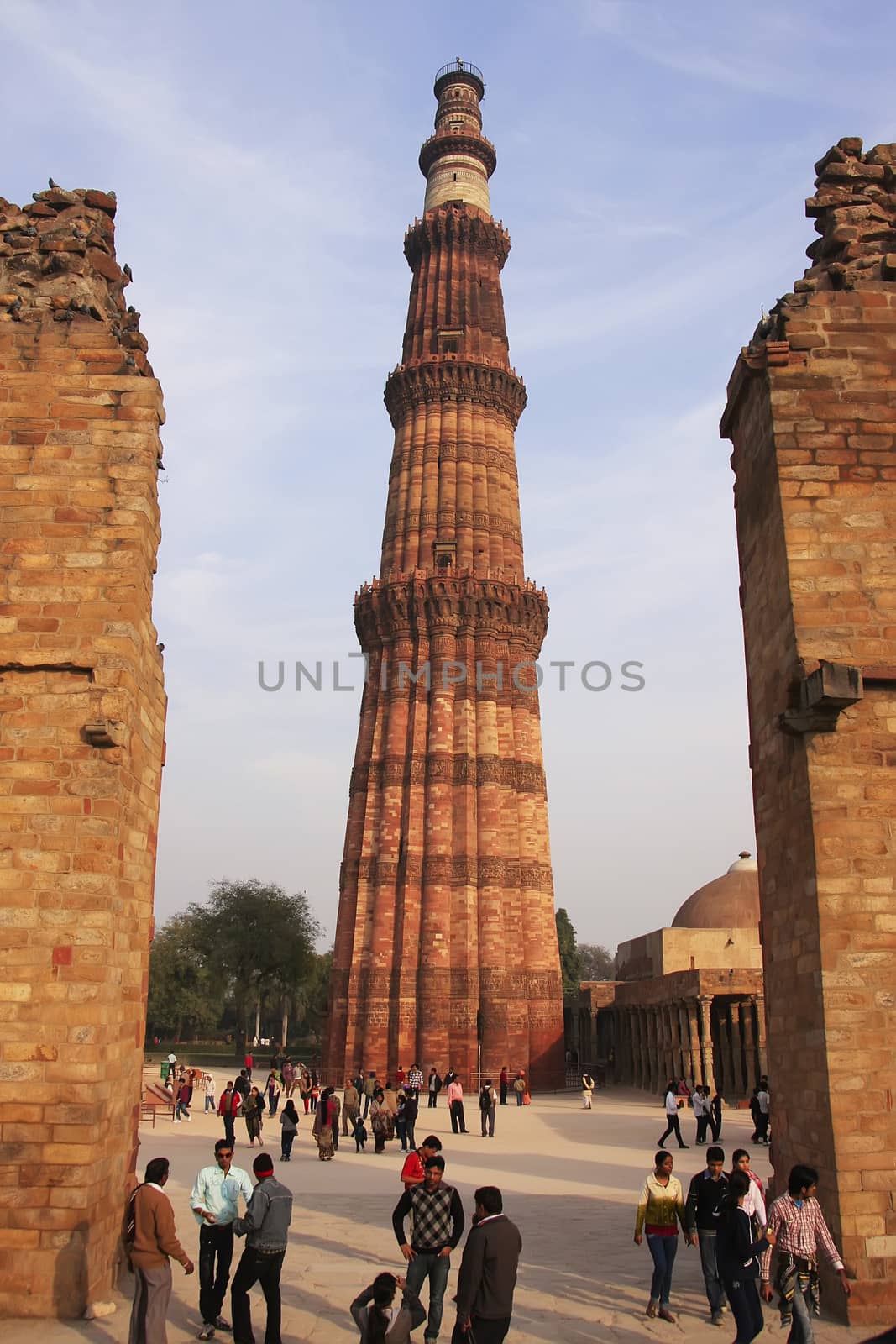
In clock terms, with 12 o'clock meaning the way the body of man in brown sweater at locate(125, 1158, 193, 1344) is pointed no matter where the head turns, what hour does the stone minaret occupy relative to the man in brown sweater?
The stone minaret is roughly at 11 o'clock from the man in brown sweater.

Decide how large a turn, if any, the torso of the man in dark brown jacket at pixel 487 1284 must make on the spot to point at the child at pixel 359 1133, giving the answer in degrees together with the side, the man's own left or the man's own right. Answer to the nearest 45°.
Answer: approximately 45° to the man's own right

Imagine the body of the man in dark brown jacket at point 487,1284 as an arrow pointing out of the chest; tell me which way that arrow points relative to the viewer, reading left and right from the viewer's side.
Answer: facing away from the viewer and to the left of the viewer

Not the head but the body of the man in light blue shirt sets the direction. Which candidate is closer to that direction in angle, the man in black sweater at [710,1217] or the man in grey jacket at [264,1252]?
the man in grey jacket

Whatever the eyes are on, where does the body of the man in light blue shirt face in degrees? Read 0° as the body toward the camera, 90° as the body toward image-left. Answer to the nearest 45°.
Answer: approximately 0°

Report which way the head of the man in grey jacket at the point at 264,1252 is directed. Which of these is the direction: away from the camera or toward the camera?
away from the camera

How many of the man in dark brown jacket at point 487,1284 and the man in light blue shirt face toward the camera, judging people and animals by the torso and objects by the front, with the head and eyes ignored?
1

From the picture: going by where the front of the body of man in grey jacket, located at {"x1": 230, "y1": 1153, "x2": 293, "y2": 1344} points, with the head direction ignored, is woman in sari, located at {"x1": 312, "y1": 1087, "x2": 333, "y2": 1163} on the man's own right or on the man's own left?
on the man's own right
